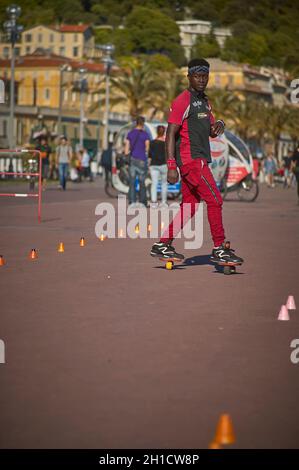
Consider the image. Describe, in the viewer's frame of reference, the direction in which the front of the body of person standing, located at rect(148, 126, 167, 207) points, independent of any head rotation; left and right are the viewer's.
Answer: facing away from the viewer

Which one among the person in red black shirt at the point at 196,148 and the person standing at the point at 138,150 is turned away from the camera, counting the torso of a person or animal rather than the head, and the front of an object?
the person standing

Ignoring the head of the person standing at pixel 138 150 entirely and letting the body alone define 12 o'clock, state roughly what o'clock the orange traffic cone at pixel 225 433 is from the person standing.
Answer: The orange traffic cone is roughly at 6 o'clock from the person standing.

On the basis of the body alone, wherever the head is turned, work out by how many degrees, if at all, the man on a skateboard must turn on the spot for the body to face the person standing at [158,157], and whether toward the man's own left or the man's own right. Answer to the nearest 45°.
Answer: approximately 135° to the man's own left

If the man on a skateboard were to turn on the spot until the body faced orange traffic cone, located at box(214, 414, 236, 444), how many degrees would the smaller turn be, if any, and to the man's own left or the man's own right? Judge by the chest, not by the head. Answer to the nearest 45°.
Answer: approximately 45° to the man's own right

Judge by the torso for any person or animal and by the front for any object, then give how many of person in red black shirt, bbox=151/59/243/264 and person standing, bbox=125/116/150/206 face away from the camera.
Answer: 1

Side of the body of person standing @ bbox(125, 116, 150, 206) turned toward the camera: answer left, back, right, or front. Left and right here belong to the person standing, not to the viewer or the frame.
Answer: back

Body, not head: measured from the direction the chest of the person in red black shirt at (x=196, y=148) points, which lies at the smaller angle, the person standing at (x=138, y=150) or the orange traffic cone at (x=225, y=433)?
the orange traffic cone

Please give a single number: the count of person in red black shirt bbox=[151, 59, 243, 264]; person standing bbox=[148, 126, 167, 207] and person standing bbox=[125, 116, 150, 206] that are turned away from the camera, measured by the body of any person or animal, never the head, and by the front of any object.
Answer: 2

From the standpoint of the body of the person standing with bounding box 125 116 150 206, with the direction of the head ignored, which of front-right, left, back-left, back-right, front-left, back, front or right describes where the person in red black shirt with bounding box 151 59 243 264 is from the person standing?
back
